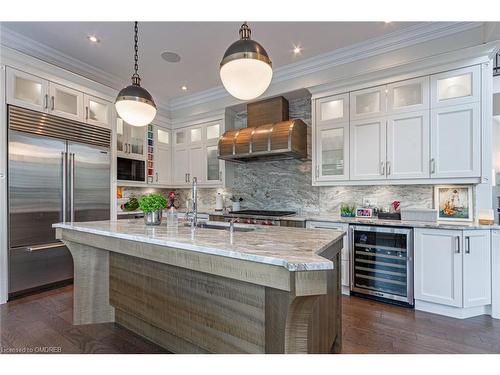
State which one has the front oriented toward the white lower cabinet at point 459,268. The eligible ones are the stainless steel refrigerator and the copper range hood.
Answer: the stainless steel refrigerator

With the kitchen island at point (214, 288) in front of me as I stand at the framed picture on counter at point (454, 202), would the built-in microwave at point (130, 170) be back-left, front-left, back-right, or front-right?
front-right

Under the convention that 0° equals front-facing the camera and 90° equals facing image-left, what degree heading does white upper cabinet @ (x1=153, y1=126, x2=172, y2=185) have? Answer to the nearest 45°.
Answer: approximately 315°

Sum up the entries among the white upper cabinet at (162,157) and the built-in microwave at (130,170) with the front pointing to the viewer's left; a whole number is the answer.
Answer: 0

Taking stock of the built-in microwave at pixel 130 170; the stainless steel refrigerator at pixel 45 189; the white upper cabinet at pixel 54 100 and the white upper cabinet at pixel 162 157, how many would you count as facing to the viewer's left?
0

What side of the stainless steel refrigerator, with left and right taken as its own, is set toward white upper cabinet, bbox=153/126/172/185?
left

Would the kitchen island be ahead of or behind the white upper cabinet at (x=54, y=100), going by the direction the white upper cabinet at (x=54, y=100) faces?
ahead

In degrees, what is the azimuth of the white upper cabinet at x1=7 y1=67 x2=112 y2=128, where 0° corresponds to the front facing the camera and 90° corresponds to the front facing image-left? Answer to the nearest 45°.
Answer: approximately 315°

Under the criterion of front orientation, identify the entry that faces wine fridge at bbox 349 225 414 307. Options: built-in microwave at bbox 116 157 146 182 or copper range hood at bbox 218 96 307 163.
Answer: the built-in microwave

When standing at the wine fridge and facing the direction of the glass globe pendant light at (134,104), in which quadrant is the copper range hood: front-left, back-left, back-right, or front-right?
front-right

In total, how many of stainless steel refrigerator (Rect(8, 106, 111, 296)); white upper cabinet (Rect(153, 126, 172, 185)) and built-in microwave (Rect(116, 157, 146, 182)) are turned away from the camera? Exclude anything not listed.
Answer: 0

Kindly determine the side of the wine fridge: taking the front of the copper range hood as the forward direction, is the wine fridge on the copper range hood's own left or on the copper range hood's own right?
on the copper range hood's own left

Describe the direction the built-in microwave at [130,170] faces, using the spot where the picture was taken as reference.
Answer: facing the viewer and to the right of the viewer

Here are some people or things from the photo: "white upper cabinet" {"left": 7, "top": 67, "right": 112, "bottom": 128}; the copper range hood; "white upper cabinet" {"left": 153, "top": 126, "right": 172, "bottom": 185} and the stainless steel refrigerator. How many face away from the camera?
0

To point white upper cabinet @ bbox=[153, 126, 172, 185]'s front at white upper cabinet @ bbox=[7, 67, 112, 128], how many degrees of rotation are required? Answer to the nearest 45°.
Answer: approximately 90° to its right

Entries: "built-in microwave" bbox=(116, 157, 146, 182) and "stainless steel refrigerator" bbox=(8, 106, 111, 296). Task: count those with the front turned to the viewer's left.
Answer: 0
